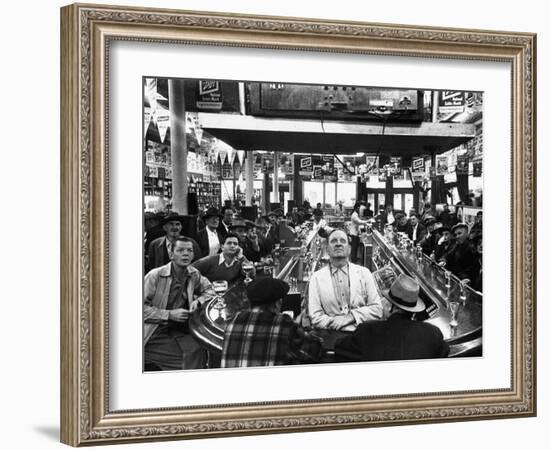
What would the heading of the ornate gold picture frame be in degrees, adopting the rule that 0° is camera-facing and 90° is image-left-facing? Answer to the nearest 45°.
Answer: approximately 315°
